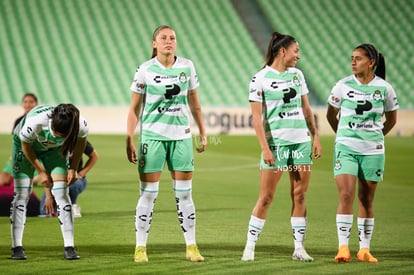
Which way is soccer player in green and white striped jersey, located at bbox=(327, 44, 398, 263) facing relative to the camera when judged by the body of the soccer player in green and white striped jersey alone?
toward the camera

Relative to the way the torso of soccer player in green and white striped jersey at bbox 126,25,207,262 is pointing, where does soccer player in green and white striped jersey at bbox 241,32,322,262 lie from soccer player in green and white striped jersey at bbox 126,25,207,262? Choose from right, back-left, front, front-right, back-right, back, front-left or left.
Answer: left

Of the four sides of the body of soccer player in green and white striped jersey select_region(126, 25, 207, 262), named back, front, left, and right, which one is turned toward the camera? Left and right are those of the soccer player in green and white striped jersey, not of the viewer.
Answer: front

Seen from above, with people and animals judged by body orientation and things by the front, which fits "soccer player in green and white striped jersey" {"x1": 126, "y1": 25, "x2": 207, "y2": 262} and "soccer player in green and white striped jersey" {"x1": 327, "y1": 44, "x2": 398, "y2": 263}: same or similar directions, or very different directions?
same or similar directions

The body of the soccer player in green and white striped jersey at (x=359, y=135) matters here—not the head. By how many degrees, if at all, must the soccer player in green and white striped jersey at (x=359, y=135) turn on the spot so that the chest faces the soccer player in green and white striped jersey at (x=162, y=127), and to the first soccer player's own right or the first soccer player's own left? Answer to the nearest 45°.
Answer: approximately 90° to the first soccer player's own right

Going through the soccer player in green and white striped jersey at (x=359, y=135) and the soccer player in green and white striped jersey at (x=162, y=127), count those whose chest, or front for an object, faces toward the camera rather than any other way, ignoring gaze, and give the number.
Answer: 2

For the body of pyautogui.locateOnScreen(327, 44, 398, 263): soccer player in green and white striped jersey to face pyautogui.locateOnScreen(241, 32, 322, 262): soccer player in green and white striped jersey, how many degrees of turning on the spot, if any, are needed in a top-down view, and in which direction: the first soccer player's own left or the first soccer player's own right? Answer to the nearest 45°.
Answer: approximately 90° to the first soccer player's own right

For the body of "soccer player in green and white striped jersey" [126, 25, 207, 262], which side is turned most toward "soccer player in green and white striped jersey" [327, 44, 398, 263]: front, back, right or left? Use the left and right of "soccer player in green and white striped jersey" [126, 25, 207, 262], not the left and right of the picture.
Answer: left
